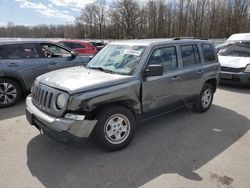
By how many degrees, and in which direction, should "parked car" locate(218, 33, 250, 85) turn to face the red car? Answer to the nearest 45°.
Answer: approximately 45° to its right

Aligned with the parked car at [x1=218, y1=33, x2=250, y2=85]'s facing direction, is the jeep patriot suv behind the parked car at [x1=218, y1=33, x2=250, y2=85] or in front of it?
in front

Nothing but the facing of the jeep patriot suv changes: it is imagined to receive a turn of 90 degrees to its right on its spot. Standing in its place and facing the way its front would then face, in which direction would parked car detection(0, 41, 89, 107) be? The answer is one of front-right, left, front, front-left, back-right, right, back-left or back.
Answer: front

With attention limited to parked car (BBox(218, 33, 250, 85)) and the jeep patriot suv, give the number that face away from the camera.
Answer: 0

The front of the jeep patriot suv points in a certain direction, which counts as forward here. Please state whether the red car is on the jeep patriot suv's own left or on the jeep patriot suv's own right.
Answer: on the jeep patriot suv's own right

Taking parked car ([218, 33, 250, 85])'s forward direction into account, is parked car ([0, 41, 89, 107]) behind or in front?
in front

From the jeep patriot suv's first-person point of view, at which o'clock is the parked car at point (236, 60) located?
The parked car is roughly at 6 o'clock from the jeep patriot suv.

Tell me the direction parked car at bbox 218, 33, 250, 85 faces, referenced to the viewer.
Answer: facing the viewer and to the left of the viewer
